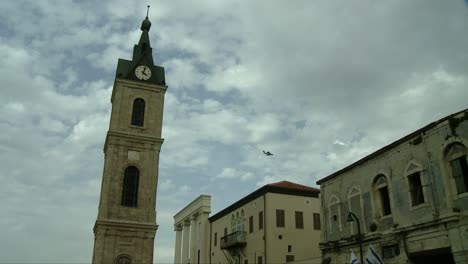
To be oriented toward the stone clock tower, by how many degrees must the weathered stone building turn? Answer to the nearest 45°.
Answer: approximately 45° to its right

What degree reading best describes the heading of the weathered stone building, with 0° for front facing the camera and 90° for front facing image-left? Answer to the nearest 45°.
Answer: approximately 45°
